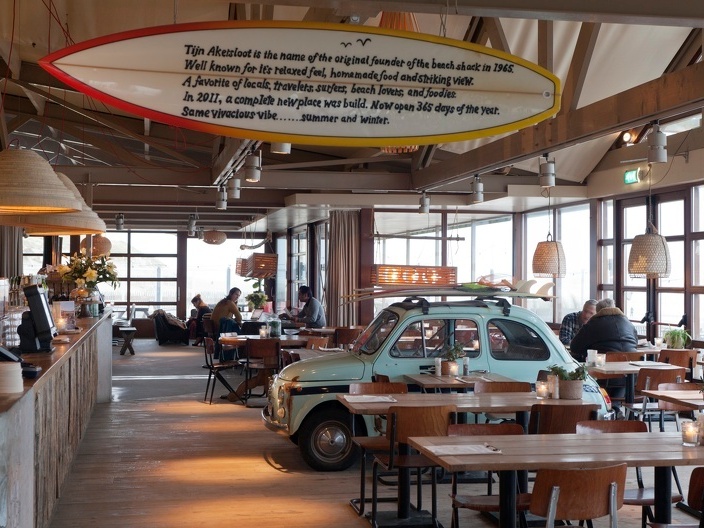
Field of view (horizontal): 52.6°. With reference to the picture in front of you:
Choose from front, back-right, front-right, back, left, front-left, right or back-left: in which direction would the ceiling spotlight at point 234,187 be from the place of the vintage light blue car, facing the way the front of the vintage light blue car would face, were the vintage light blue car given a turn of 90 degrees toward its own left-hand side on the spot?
back

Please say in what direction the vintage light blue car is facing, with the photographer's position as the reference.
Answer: facing the viewer and to the left of the viewer

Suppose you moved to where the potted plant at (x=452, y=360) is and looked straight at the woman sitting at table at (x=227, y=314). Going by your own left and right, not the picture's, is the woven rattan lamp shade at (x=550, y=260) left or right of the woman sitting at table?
right

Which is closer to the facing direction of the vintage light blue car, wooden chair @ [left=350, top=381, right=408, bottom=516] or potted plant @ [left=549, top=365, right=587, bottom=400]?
the wooden chair

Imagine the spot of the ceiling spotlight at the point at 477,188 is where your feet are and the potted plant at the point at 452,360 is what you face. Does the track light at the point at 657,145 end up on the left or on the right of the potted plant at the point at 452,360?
left

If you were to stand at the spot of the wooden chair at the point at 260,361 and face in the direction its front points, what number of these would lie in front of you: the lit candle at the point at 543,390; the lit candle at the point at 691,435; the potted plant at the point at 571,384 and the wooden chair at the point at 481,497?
0

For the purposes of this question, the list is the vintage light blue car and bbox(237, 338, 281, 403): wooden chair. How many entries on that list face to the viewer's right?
0

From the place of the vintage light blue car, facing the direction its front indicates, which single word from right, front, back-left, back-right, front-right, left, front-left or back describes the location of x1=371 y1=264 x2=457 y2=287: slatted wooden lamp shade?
back-right

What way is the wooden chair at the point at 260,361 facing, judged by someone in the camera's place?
facing away from the viewer and to the left of the viewer

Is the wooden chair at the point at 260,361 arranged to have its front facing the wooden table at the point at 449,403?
no

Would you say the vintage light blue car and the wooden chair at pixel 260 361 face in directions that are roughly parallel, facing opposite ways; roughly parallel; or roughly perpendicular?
roughly perpendicular

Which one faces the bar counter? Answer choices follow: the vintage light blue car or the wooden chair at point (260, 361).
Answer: the vintage light blue car

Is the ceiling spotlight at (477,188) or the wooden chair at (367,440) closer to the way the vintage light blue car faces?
the wooden chair

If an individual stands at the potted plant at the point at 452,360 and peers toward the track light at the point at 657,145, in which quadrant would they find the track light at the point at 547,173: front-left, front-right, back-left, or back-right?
front-left
